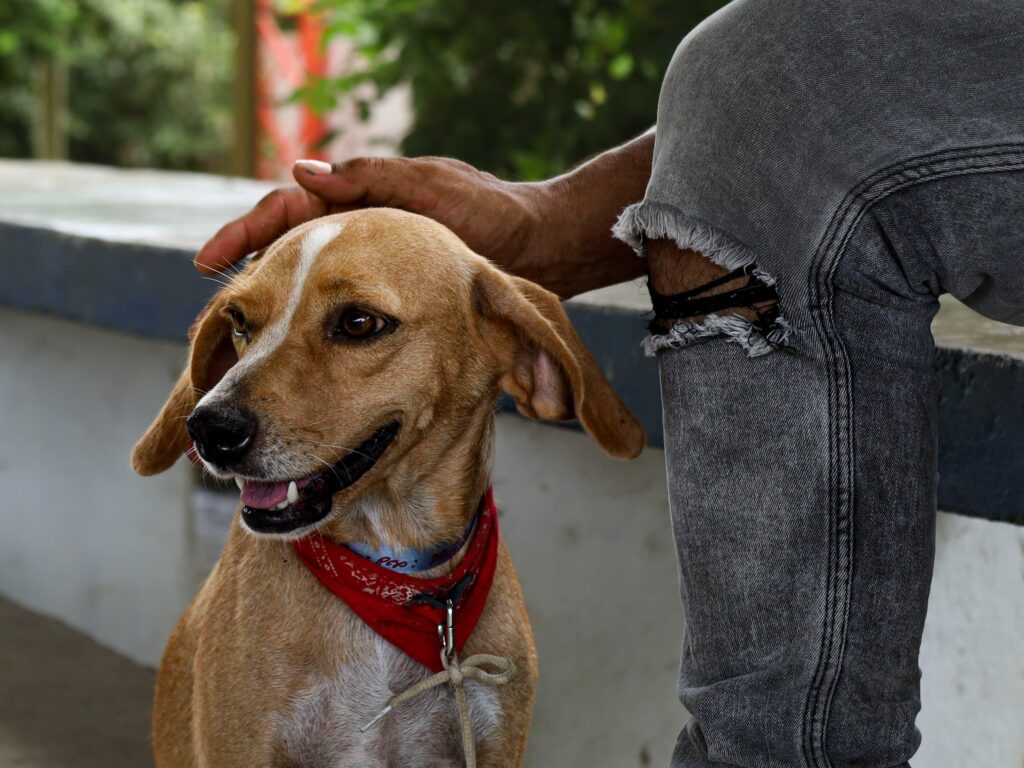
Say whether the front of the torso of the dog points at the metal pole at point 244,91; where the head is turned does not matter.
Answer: no

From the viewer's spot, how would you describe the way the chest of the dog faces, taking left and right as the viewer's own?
facing the viewer
